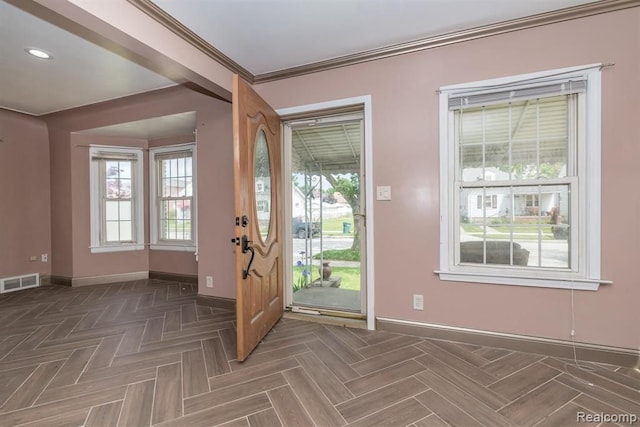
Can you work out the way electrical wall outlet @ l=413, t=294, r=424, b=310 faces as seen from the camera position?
facing the viewer

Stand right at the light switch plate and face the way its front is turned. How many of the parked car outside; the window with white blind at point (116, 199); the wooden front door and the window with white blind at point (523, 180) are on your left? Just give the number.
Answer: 1

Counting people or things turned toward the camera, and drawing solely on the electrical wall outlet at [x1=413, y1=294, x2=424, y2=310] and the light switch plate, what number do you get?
2

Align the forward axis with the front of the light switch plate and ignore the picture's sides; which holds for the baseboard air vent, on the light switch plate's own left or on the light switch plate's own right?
on the light switch plate's own right

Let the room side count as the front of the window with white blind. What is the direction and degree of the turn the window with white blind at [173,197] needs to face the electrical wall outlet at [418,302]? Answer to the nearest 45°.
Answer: approximately 90° to its left

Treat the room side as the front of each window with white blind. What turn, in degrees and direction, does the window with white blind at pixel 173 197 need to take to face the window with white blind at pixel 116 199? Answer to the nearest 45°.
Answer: approximately 90° to its right

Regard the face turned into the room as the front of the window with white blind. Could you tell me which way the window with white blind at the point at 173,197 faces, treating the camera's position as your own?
facing the viewer and to the left of the viewer

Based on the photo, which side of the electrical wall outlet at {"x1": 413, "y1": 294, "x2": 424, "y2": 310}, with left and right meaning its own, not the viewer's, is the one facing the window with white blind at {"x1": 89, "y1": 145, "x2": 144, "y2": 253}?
right

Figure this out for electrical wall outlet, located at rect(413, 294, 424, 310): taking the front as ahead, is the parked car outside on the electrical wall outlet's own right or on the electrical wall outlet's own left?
on the electrical wall outlet's own right
